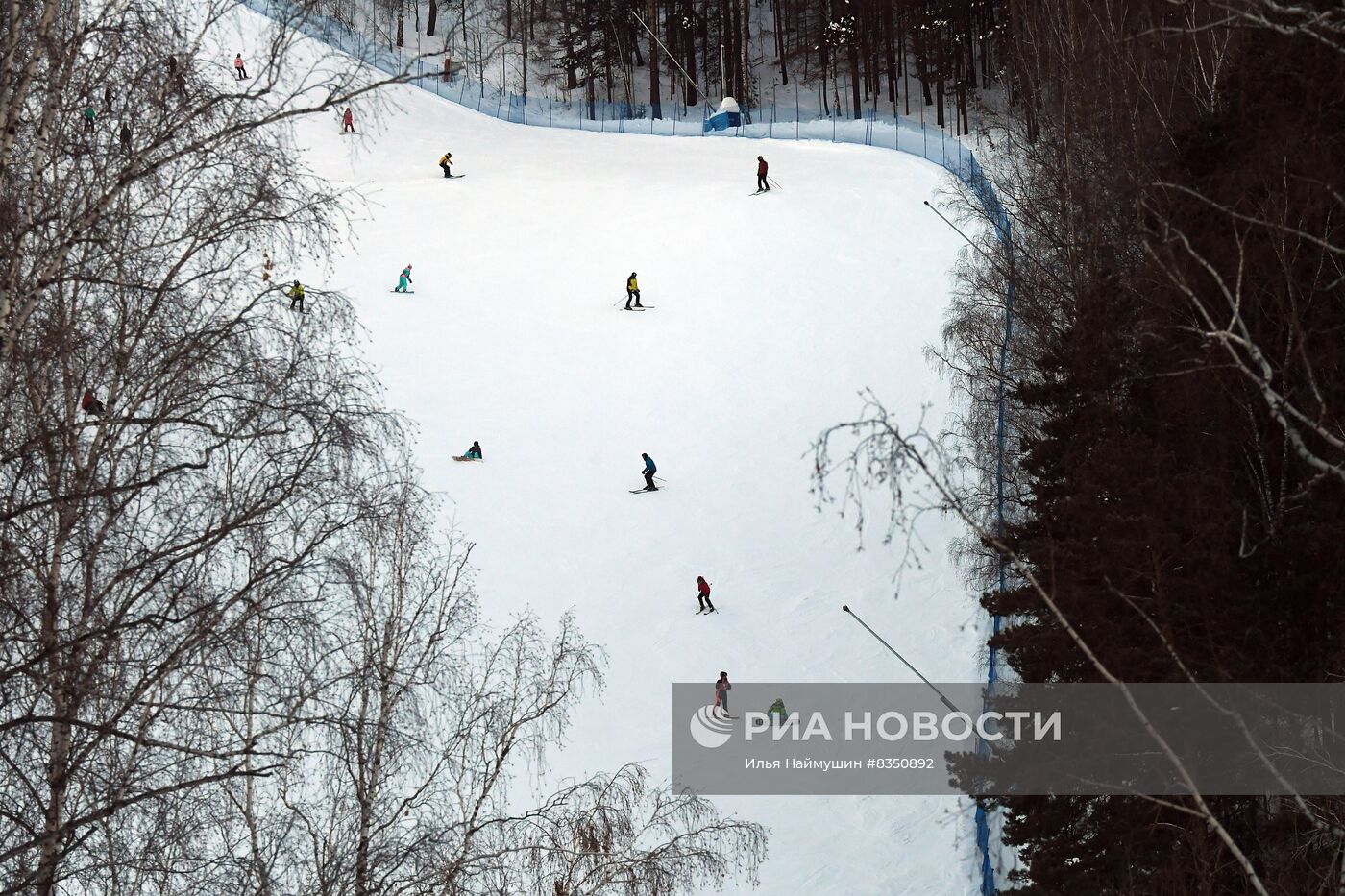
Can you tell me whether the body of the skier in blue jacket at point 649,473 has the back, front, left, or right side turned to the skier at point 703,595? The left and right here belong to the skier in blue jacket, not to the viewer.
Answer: left

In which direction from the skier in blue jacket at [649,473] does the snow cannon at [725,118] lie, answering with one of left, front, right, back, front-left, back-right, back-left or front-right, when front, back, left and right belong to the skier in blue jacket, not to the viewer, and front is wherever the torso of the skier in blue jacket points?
right

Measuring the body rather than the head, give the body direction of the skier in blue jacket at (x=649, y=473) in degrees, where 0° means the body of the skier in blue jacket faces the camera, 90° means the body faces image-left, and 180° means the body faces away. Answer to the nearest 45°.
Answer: approximately 90°

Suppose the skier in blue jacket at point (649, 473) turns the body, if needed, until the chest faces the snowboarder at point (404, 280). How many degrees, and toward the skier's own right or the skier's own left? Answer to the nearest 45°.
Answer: approximately 45° to the skier's own right

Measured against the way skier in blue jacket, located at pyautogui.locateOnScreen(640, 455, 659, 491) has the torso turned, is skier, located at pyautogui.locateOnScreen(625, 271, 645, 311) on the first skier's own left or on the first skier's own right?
on the first skier's own right

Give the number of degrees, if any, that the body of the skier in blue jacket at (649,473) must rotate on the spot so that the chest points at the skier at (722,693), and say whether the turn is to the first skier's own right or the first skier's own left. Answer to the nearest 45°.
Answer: approximately 90° to the first skier's own left
